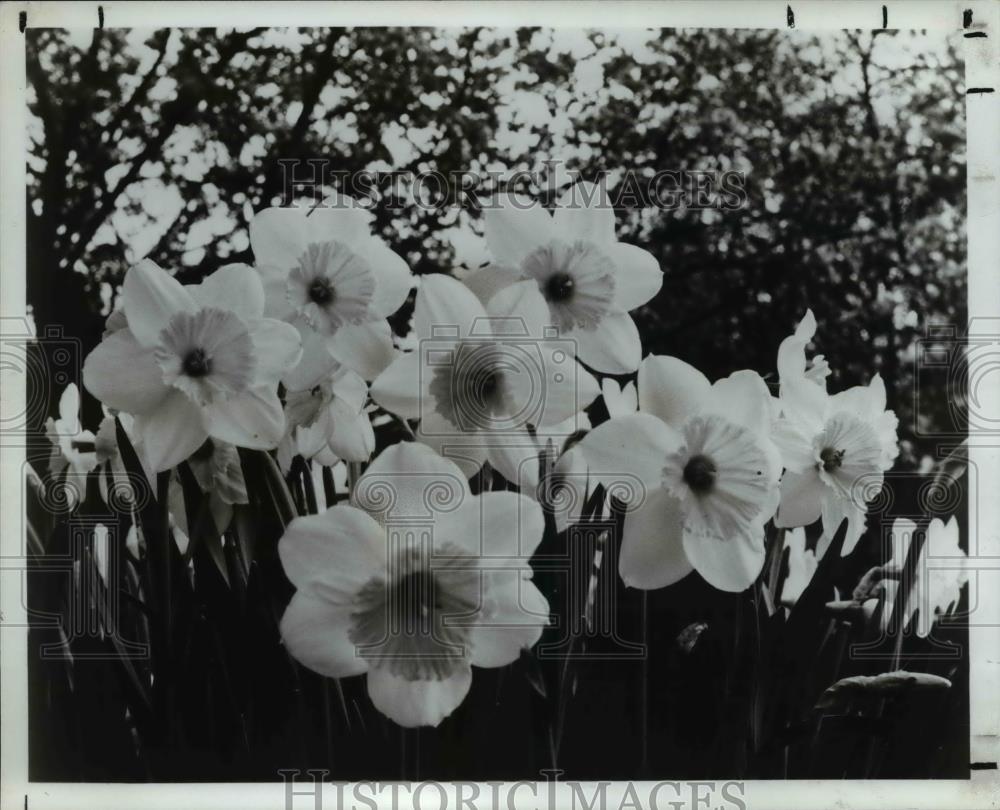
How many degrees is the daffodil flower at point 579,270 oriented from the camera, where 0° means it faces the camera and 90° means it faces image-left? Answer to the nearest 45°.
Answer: approximately 0°

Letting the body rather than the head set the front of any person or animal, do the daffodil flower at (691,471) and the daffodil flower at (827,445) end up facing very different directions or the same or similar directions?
same or similar directions

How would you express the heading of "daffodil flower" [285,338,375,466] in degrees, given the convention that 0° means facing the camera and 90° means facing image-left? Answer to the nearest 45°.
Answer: approximately 45°

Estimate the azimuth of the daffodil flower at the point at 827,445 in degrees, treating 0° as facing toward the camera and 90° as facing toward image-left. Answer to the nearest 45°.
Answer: approximately 315°
